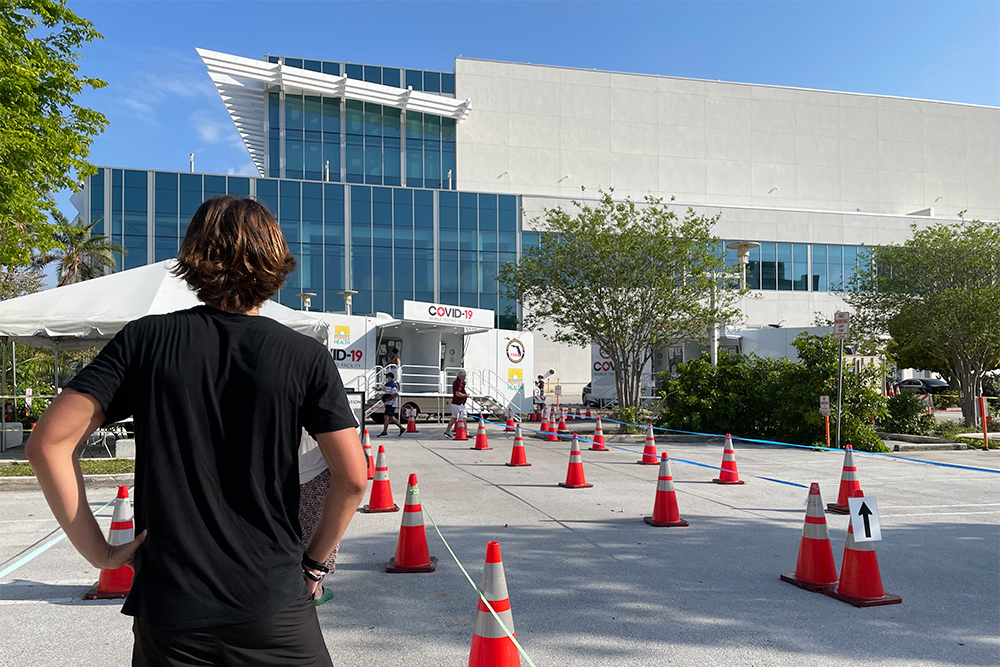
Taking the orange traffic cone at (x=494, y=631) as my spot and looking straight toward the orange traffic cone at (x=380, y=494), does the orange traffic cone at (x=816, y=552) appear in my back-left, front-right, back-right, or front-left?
front-right

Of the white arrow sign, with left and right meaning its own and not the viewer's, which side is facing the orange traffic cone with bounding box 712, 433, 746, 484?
back

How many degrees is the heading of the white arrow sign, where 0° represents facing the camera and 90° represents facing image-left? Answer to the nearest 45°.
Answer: approximately 0°

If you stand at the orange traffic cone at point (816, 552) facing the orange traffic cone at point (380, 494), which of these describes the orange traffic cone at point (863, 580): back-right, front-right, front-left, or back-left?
back-left

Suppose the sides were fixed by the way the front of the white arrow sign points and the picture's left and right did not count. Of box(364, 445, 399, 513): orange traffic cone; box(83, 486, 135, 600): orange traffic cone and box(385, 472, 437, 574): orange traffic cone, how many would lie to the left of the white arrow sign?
0

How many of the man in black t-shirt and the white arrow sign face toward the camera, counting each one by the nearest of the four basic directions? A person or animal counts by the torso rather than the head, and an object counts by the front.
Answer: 1

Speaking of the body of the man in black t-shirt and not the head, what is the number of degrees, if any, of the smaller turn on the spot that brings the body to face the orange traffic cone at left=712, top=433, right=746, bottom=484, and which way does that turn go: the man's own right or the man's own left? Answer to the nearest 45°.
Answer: approximately 45° to the man's own right

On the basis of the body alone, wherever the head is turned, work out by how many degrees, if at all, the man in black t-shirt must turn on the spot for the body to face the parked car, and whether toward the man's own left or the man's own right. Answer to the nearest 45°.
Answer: approximately 45° to the man's own right

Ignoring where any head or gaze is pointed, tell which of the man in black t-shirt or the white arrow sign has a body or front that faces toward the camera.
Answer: the white arrow sign

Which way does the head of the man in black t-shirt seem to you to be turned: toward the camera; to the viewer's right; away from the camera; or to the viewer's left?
away from the camera

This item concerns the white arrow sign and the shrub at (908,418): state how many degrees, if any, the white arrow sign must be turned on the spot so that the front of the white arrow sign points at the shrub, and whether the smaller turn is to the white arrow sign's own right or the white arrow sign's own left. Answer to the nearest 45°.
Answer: approximately 180°

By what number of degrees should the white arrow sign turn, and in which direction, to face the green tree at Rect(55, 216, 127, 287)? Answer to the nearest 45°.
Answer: approximately 135° to its right

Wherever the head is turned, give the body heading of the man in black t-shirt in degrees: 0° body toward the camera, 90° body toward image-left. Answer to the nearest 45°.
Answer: approximately 180°
